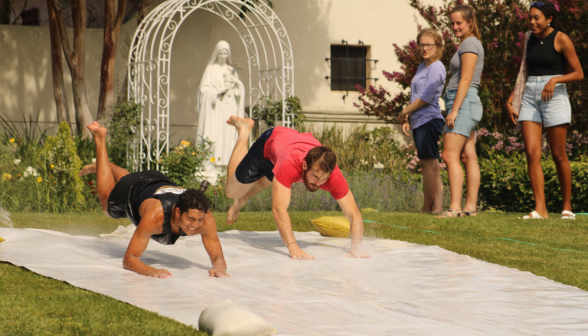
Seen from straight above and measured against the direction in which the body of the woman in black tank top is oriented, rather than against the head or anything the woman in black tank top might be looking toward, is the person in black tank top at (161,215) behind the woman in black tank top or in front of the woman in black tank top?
in front

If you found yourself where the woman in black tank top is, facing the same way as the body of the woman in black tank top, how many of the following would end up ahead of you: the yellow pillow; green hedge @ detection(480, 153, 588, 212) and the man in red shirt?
2

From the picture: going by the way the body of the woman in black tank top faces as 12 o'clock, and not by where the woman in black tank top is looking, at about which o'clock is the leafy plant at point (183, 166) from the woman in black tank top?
The leafy plant is roughly at 2 o'clock from the woman in black tank top.

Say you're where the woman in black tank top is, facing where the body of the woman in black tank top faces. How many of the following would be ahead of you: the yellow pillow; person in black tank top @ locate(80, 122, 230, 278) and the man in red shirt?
3

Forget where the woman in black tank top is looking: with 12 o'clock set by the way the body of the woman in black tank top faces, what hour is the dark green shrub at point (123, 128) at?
The dark green shrub is roughly at 2 o'clock from the woman in black tank top.

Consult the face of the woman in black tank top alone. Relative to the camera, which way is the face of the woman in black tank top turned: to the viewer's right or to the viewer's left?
to the viewer's left

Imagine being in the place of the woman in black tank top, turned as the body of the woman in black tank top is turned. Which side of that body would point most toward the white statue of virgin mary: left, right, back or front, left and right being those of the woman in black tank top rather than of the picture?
right

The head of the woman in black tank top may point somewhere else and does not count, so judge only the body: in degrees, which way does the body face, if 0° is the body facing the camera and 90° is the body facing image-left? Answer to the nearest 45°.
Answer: approximately 45°

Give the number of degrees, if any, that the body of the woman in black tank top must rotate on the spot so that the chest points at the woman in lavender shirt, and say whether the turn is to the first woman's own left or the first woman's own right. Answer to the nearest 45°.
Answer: approximately 45° to the first woman's own right

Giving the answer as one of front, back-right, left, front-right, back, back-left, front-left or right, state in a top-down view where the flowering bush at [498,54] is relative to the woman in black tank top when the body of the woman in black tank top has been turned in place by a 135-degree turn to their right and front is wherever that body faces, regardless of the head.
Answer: front

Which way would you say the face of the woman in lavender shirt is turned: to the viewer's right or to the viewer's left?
to the viewer's left

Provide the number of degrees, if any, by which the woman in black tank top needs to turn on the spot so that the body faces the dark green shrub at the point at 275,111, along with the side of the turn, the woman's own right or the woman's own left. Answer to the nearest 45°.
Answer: approximately 90° to the woman's own right

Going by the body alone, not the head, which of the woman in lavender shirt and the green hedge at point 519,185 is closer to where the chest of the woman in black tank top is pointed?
the woman in lavender shirt
